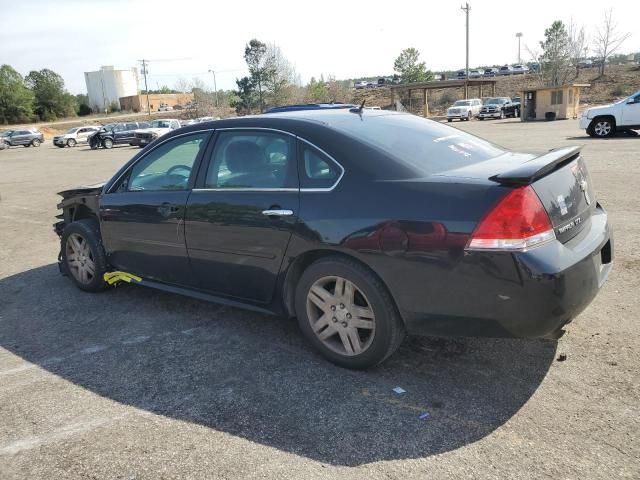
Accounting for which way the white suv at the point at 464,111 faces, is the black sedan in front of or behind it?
in front

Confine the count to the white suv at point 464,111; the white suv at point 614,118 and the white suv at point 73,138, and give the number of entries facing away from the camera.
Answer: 0

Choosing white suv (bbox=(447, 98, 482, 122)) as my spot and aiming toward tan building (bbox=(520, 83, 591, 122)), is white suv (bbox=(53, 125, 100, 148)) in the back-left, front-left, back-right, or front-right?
back-right

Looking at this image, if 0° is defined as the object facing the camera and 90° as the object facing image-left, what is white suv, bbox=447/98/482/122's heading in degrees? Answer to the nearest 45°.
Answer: approximately 45°

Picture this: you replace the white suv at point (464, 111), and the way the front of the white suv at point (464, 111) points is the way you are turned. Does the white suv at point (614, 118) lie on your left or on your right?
on your left

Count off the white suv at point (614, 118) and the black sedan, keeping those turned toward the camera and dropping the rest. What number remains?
0

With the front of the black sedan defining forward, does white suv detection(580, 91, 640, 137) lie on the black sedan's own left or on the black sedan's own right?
on the black sedan's own right

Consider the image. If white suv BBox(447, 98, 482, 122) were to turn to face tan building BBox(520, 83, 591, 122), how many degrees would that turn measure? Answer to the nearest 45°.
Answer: approximately 90° to its left

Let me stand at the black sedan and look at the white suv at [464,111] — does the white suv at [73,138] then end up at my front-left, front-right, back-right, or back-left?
front-left

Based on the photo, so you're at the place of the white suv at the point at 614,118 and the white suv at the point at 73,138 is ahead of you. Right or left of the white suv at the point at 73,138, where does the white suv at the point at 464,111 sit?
right

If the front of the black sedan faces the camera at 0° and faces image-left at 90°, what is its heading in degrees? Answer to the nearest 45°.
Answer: approximately 135°

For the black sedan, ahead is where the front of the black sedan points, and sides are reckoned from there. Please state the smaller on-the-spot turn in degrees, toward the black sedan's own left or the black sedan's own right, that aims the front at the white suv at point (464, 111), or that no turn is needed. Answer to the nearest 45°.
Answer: approximately 45° to the black sedan's own right

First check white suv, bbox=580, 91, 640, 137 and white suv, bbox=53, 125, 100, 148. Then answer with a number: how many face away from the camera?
0
